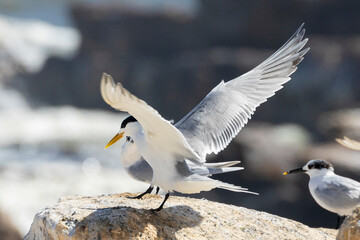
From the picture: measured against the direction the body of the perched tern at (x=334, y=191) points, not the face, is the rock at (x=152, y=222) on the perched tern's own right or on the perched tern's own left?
on the perched tern's own left

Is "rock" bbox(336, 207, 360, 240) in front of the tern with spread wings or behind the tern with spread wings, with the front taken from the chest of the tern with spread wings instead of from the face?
behind

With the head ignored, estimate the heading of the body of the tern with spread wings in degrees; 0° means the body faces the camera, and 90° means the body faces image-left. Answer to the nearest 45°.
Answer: approximately 90°

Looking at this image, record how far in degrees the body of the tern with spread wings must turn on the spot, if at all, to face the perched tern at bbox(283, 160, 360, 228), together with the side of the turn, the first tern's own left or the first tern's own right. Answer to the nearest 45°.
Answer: approximately 135° to the first tern's own right

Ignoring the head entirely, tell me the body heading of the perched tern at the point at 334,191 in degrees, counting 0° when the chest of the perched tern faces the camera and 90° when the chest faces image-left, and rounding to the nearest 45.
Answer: approximately 90°

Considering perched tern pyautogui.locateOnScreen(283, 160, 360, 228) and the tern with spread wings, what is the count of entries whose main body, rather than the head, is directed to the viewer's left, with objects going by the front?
2
